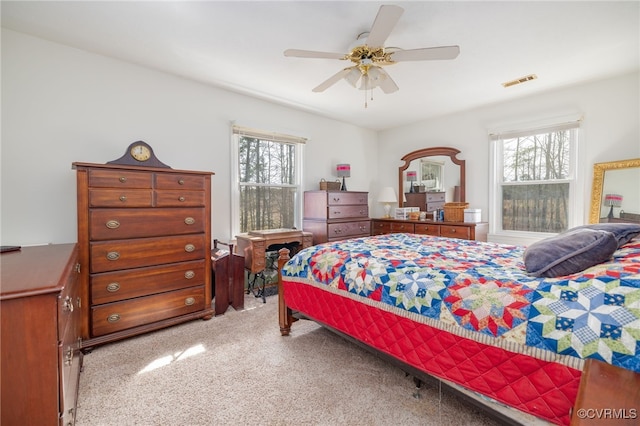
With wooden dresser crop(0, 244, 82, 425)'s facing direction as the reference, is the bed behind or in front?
in front

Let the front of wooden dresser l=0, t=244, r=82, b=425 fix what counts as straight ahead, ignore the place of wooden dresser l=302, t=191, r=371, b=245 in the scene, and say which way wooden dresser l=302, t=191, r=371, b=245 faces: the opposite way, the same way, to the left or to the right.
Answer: to the right

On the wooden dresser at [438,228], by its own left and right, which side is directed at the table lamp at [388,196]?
right

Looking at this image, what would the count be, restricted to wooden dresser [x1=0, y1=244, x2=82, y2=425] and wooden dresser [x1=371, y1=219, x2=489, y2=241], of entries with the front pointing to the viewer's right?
1

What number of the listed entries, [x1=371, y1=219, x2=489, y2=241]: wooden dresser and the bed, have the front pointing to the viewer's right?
0

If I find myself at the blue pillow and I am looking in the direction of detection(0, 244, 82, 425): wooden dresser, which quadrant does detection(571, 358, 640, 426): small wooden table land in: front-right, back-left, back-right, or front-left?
front-left

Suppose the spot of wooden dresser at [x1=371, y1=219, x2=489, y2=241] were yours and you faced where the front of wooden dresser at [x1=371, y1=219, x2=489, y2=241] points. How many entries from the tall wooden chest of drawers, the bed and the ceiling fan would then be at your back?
0

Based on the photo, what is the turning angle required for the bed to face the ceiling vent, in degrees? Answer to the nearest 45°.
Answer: approximately 45° to its right

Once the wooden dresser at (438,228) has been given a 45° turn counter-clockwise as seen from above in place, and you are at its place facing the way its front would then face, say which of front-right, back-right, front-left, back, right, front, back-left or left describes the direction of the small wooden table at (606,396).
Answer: front

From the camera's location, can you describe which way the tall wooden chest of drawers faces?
facing the viewer and to the right of the viewer

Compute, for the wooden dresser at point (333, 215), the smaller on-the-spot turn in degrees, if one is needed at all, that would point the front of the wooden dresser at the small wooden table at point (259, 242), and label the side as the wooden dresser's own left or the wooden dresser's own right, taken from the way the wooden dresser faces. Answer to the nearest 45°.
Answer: approximately 90° to the wooden dresser's own right

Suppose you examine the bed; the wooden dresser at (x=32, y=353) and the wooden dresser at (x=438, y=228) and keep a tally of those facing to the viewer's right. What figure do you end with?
1

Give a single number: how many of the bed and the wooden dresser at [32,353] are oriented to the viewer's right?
1

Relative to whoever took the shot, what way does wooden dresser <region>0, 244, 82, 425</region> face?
facing to the right of the viewer

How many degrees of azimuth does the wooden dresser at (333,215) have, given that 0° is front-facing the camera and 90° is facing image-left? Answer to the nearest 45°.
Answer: approximately 315°
